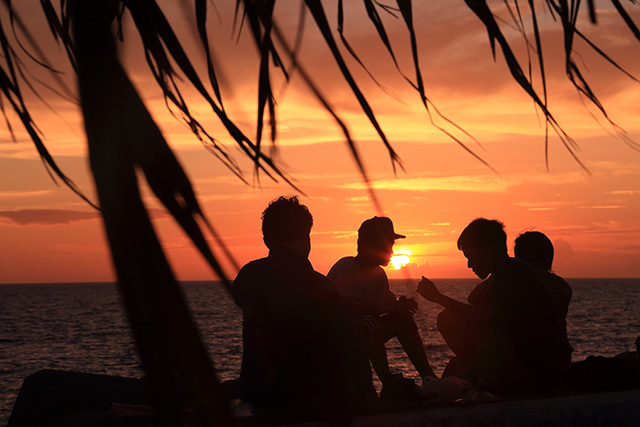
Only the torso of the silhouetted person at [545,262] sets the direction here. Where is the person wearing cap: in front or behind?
in front

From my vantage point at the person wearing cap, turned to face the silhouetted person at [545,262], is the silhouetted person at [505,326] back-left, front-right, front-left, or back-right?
front-right

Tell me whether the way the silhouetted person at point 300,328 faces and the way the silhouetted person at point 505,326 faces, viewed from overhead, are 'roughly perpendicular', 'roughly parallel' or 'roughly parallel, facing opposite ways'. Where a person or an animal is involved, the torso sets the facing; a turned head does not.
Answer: roughly perpendicular

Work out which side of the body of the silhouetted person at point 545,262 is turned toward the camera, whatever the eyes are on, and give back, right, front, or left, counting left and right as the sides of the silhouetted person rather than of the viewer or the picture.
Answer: left

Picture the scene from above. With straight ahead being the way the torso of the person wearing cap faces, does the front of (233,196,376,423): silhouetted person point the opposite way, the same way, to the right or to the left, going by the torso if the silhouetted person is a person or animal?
to the left

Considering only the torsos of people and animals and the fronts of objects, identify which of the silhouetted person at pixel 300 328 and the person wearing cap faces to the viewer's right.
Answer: the person wearing cap

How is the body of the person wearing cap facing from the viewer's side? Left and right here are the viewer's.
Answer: facing to the right of the viewer

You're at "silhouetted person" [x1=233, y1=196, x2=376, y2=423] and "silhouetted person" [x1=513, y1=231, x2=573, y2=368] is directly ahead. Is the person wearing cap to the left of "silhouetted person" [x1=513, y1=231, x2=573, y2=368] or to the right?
left

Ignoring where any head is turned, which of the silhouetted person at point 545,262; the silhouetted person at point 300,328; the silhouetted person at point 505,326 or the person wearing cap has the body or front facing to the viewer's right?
the person wearing cap

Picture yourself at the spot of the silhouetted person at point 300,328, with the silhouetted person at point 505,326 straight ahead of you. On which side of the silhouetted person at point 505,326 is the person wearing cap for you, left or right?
left

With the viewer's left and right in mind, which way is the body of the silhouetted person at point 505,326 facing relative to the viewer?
facing to the left of the viewer

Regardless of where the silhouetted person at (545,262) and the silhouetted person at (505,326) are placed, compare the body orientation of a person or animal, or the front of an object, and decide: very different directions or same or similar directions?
same or similar directions

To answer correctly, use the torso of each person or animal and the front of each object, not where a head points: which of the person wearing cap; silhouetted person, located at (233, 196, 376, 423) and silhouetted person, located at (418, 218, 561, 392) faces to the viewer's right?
the person wearing cap

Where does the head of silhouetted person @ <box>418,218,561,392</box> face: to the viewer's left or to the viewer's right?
to the viewer's left

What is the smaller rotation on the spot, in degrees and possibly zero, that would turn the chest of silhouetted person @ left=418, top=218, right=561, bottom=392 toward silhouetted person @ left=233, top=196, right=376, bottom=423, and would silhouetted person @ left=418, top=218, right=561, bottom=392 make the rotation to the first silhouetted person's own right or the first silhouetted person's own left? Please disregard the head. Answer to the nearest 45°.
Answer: approximately 45° to the first silhouetted person's own left

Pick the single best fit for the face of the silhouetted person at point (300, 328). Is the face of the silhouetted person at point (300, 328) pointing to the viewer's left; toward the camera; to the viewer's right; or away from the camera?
away from the camera

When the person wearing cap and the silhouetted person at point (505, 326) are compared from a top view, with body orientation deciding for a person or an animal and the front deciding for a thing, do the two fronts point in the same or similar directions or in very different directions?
very different directions

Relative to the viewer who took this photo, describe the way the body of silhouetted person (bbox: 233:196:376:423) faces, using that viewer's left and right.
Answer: facing away from the viewer
